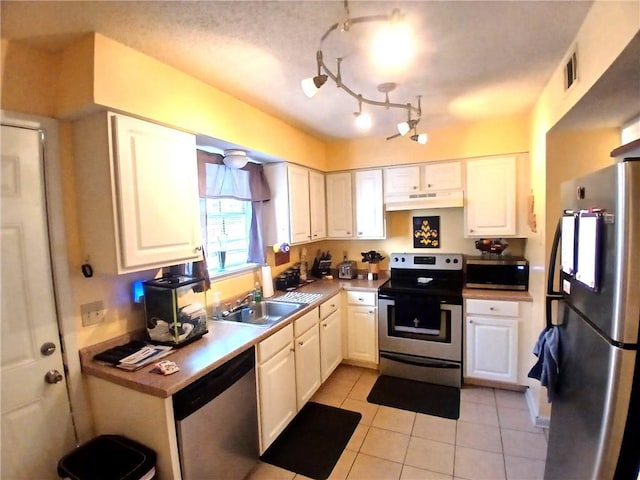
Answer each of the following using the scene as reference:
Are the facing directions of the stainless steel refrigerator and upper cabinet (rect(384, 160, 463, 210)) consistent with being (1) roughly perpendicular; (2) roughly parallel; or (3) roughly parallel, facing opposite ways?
roughly perpendicular

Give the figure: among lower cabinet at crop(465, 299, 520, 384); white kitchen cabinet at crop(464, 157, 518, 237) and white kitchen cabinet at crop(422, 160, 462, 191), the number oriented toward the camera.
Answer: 3

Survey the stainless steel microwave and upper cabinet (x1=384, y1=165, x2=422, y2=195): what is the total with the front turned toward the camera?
2

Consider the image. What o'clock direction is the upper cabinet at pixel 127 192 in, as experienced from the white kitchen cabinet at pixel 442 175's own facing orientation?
The upper cabinet is roughly at 1 o'clock from the white kitchen cabinet.

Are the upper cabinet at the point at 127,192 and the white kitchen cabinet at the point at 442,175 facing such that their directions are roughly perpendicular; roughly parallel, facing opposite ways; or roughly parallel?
roughly perpendicular

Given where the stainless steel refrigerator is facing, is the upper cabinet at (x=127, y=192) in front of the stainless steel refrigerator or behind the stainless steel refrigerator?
in front

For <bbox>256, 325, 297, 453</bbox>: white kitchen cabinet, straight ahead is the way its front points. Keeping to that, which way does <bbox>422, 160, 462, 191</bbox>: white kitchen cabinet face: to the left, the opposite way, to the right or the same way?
to the right

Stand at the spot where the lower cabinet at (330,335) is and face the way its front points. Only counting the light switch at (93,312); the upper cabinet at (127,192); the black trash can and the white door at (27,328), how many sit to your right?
4

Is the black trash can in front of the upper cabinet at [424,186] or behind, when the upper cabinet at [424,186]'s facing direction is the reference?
in front

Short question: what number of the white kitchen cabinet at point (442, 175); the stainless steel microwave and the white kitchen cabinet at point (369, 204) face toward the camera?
3

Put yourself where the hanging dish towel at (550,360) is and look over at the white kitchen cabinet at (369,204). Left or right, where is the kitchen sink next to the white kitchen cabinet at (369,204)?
left
